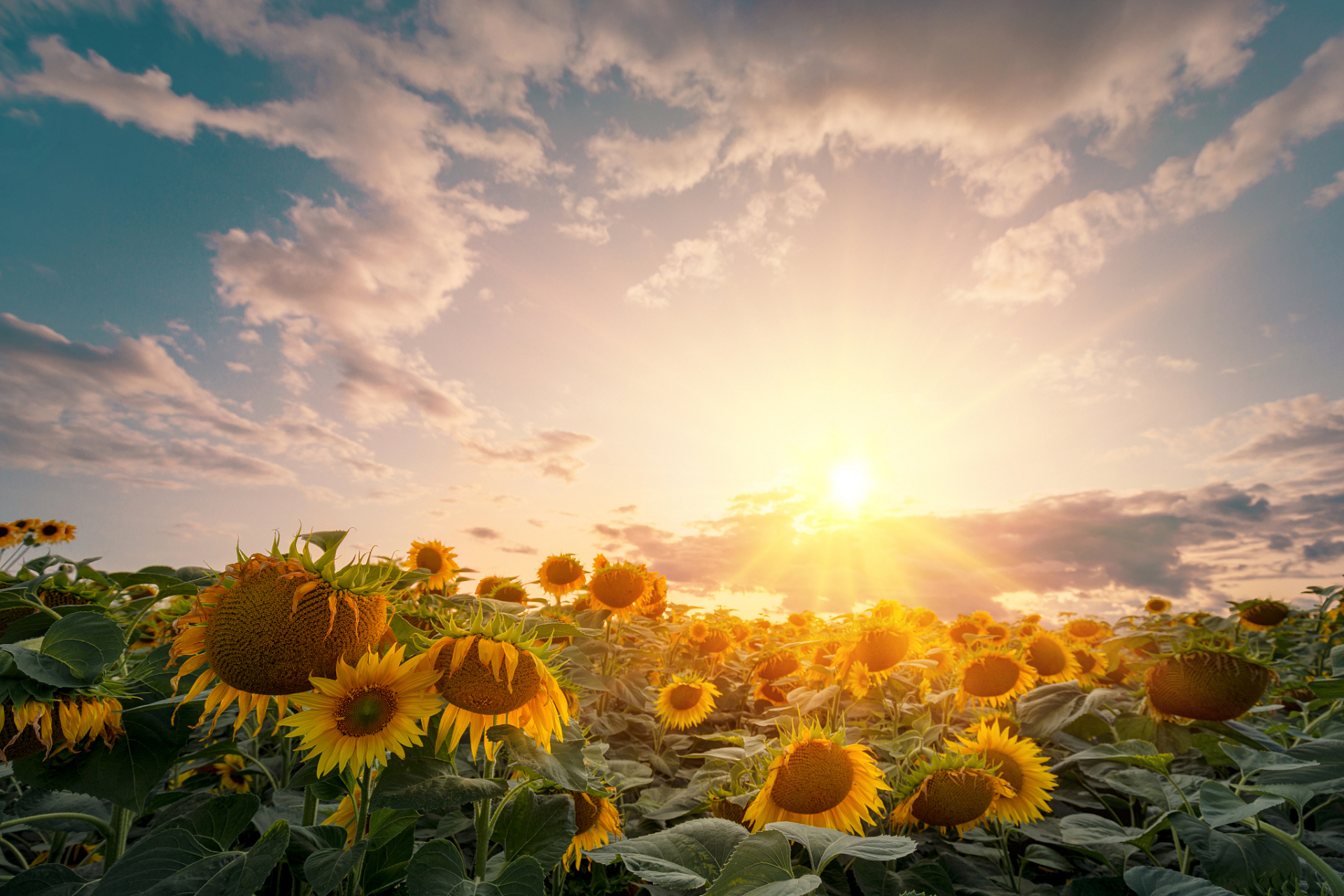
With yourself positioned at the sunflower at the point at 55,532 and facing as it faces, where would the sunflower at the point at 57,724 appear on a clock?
the sunflower at the point at 57,724 is roughly at 12 o'clock from the sunflower at the point at 55,532.

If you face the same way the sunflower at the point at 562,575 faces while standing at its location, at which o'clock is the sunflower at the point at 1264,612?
the sunflower at the point at 1264,612 is roughly at 9 o'clock from the sunflower at the point at 562,575.

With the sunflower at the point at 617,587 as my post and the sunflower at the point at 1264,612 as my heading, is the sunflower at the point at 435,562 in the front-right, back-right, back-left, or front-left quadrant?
back-left

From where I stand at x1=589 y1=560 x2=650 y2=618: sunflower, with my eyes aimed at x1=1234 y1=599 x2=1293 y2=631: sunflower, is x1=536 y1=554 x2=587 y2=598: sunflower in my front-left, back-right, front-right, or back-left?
back-left

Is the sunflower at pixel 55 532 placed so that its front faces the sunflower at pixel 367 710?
yes

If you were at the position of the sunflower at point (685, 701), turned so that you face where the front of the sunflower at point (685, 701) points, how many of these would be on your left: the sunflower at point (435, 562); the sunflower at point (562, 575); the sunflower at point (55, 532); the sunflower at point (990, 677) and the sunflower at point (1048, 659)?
2

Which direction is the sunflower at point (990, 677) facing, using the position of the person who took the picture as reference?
facing the viewer

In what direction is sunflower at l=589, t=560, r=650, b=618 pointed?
toward the camera

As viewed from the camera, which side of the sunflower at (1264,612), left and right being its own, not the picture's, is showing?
front

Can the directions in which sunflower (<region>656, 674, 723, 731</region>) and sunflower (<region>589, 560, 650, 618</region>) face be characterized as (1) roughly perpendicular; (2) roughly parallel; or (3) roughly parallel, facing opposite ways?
roughly parallel

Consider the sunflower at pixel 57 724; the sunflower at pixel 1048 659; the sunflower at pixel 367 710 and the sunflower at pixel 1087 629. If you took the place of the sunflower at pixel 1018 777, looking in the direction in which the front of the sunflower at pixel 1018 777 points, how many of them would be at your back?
2
